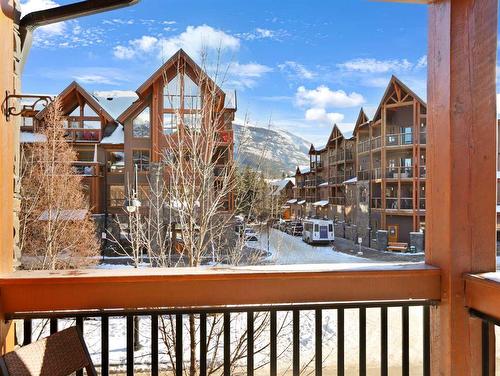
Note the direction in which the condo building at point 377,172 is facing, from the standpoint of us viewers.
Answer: facing the viewer and to the left of the viewer

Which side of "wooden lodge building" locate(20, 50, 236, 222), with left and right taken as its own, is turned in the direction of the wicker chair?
front

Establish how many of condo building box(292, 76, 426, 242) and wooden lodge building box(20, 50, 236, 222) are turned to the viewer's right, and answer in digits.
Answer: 0

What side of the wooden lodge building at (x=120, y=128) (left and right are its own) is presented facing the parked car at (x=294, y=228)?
left

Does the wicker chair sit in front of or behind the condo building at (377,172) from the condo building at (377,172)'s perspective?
in front

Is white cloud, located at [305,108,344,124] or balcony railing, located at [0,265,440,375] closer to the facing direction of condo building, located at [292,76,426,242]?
the balcony railing

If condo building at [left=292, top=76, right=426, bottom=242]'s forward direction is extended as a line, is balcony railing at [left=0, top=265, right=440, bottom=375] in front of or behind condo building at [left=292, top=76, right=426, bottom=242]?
in front

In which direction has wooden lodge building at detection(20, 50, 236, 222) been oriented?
toward the camera

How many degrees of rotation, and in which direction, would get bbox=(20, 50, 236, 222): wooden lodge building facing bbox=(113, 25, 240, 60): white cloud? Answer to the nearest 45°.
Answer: approximately 135° to its left

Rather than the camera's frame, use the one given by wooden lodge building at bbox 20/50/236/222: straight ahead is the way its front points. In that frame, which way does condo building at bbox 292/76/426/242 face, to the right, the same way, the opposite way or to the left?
to the right
